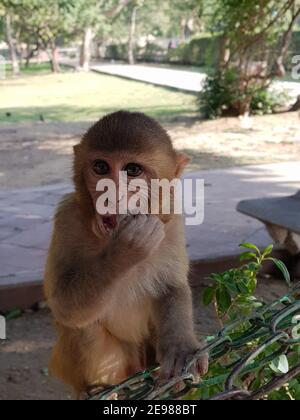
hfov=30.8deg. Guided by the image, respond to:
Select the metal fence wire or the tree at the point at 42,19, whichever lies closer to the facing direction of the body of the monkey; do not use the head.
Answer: the metal fence wire

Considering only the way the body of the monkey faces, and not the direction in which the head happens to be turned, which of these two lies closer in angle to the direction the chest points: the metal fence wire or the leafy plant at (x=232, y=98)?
the metal fence wire

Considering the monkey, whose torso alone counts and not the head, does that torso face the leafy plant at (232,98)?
no

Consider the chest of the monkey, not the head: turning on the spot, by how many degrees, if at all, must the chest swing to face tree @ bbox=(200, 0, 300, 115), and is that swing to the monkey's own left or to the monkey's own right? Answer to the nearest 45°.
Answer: approximately 180°

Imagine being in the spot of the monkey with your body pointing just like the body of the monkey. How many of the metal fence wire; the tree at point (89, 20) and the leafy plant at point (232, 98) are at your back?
2

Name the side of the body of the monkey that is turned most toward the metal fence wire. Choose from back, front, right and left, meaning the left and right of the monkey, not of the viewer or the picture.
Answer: front

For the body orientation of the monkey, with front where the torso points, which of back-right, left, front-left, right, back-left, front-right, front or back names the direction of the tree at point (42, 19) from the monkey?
back

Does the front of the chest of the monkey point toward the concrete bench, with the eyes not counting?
no

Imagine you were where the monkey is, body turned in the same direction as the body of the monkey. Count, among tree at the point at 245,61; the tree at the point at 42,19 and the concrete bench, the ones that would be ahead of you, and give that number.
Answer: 0

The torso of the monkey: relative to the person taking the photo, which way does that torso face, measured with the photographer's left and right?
facing the viewer

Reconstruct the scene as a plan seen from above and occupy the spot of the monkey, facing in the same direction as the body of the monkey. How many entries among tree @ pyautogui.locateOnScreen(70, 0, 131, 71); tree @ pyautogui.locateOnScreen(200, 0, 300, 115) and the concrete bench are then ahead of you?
0

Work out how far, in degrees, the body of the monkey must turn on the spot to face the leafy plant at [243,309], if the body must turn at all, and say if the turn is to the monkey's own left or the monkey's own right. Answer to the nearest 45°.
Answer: approximately 45° to the monkey's own left

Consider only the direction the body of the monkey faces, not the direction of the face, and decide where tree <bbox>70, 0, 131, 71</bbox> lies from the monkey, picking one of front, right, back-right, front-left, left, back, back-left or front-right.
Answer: back
